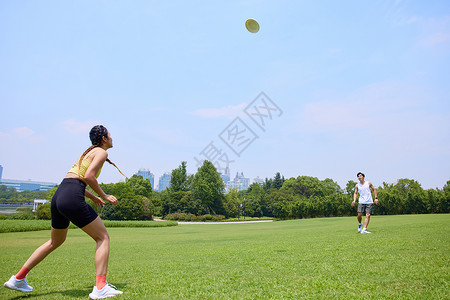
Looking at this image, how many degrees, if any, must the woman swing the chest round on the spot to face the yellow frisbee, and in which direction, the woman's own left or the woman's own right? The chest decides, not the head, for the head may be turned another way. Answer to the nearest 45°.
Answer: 0° — they already face it

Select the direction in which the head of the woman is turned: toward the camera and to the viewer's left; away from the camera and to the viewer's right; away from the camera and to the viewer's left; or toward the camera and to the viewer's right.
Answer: away from the camera and to the viewer's right

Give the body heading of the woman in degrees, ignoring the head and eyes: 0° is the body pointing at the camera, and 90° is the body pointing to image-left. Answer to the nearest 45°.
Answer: approximately 225°
